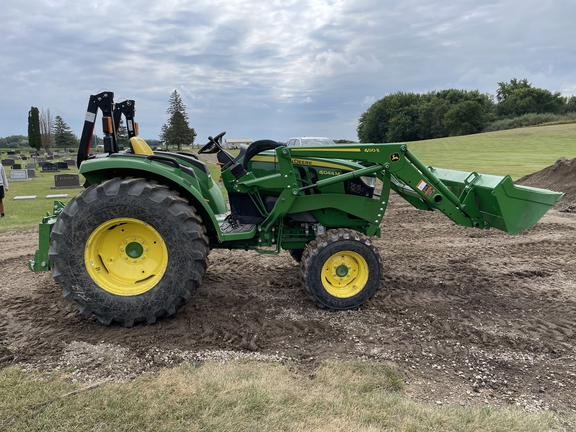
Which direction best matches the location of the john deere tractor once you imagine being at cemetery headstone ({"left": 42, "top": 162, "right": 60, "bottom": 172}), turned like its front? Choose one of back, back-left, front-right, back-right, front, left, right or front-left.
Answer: front

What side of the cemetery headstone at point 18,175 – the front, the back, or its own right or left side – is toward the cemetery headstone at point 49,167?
back

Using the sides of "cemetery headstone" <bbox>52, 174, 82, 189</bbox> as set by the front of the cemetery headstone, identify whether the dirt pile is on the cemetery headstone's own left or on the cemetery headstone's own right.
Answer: on the cemetery headstone's own left

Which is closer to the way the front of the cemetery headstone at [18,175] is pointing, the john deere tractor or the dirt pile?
the john deere tractor

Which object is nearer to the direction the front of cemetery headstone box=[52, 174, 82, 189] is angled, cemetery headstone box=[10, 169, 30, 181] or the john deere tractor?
the john deere tractor

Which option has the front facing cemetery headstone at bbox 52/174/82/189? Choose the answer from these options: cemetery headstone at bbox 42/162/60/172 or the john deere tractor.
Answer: cemetery headstone at bbox 42/162/60/172

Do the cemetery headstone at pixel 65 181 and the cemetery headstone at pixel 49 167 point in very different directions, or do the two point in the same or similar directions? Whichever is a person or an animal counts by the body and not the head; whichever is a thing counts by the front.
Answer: same or similar directions

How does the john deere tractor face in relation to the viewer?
to the viewer's right

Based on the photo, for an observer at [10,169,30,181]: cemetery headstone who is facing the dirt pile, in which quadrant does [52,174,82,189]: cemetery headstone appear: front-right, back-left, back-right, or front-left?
front-right

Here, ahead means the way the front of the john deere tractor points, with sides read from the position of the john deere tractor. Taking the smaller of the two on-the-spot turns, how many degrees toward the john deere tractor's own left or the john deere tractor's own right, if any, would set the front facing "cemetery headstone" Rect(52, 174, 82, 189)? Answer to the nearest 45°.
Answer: approximately 135° to the john deere tractor's own left

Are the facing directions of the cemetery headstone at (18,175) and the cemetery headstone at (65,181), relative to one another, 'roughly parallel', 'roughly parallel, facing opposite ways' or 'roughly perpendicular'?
roughly parallel

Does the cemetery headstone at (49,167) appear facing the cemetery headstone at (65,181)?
yes

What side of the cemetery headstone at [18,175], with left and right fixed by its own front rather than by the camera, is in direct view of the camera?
front

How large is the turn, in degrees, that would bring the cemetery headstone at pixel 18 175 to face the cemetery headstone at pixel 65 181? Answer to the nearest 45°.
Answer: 0° — it already faces it

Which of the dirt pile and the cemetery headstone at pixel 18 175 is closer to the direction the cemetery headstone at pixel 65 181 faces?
the dirt pile

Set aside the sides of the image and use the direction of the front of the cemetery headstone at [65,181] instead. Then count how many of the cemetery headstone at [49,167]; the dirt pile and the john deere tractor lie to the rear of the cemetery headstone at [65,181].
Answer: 1

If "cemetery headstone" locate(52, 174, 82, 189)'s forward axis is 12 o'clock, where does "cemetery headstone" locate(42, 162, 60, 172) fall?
"cemetery headstone" locate(42, 162, 60, 172) is roughly at 6 o'clock from "cemetery headstone" locate(52, 174, 82, 189).

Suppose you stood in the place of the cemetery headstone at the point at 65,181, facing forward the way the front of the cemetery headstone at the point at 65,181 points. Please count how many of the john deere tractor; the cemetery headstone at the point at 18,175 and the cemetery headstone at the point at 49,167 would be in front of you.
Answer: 1
